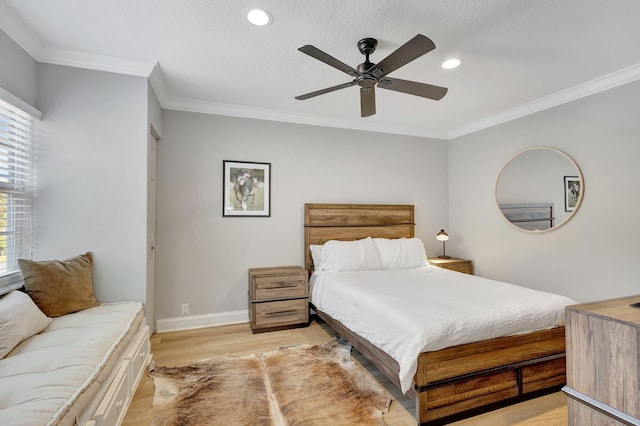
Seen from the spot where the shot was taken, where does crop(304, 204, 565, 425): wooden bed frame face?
facing the viewer and to the right of the viewer

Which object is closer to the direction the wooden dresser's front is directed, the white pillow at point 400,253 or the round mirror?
the white pillow

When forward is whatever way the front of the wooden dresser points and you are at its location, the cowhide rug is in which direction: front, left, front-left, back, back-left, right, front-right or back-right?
front-right

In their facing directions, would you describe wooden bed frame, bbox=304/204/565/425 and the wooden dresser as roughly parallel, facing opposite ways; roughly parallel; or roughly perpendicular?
roughly perpendicular

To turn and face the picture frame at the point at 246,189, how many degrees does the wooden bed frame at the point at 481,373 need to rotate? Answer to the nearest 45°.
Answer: approximately 135° to its right

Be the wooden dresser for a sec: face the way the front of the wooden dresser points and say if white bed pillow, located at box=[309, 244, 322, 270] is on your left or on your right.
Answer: on your right

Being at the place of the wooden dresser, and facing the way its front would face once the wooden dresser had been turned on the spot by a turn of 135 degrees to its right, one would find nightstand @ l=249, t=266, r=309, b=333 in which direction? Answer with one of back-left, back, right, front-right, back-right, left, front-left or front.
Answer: left

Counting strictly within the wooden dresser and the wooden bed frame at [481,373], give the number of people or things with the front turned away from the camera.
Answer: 0

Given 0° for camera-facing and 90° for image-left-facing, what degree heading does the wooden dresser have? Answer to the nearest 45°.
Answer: approximately 45°

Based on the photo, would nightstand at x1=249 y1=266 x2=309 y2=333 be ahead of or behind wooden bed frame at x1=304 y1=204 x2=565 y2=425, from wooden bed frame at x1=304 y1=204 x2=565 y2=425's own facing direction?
behind
